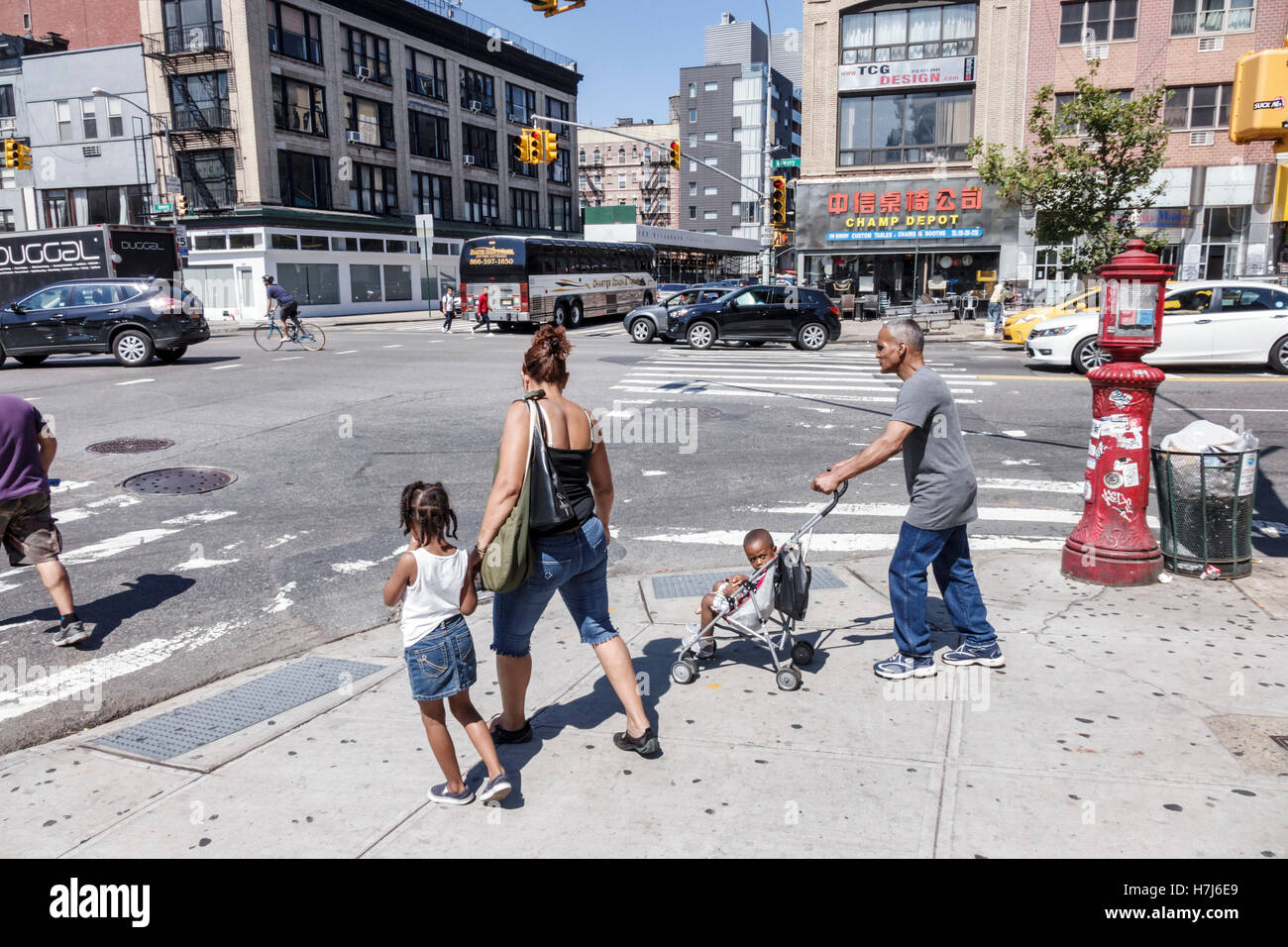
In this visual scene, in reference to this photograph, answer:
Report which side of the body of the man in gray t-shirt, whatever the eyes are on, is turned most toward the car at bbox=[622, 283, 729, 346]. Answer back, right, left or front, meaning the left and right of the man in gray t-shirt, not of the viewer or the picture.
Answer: right

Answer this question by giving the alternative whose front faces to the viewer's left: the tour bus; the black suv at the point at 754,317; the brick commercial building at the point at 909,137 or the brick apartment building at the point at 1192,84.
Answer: the black suv

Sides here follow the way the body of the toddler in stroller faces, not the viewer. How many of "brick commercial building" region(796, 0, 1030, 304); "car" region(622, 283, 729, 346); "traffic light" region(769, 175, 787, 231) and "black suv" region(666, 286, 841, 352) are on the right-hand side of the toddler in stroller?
4

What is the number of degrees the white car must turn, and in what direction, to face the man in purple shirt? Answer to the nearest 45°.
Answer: approximately 90° to its left

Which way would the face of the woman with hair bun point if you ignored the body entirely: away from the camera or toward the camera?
away from the camera

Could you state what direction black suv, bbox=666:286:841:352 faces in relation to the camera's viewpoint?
facing to the left of the viewer

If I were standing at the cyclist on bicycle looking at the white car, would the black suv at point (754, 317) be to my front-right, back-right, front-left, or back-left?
front-left

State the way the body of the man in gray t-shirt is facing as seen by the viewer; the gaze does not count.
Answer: to the viewer's left

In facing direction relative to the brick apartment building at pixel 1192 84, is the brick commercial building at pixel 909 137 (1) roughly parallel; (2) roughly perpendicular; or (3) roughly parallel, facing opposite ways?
roughly parallel

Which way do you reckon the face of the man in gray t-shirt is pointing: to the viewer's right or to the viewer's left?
to the viewer's left

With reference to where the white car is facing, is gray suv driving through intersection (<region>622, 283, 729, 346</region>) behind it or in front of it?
in front

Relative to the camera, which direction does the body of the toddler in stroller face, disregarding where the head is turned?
to the viewer's left

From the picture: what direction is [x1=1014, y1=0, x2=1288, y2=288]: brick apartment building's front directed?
toward the camera

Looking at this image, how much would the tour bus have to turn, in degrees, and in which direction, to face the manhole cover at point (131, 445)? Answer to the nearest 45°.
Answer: approximately 135° to its right

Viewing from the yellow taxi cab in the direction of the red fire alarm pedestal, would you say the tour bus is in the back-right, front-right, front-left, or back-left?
back-right

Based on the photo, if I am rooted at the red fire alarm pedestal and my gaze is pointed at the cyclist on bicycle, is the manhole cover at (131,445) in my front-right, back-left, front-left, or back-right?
front-left
